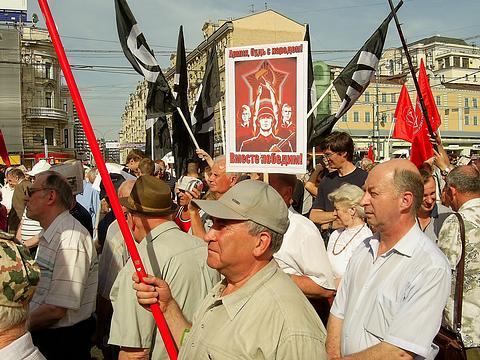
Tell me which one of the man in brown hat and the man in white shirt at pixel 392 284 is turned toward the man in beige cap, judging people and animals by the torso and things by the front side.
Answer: the man in white shirt

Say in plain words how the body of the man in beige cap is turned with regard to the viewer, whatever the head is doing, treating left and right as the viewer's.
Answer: facing the viewer and to the left of the viewer

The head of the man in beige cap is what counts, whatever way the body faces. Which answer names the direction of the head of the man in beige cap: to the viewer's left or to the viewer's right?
to the viewer's left

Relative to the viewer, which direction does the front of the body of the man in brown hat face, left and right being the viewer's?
facing away from the viewer and to the left of the viewer

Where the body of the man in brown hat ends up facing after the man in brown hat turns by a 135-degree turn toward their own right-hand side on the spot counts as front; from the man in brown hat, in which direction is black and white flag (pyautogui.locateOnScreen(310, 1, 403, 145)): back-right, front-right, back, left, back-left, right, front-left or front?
front-left

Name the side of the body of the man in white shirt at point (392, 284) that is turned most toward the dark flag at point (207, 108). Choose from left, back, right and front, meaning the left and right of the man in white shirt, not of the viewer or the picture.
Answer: right

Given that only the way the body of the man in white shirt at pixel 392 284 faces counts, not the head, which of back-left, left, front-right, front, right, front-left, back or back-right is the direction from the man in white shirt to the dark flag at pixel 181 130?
right

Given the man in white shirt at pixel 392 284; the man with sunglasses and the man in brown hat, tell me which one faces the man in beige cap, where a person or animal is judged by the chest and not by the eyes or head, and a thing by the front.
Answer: the man in white shirt

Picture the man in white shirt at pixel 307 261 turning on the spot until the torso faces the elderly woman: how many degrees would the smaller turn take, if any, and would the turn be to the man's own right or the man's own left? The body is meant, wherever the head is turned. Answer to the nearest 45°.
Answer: approximately 90° to the man's own right

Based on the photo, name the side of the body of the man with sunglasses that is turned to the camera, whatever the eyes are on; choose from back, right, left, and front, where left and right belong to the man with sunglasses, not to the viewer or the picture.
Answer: left
